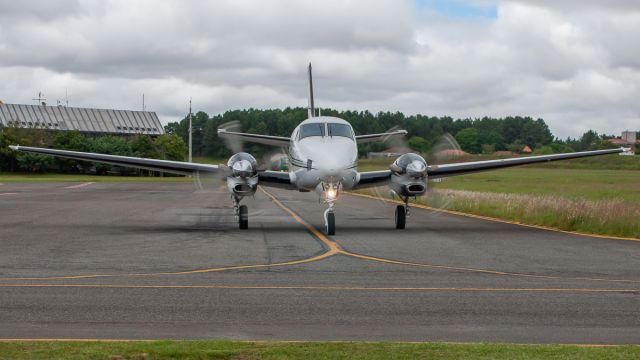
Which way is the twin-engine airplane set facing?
toward the camera
